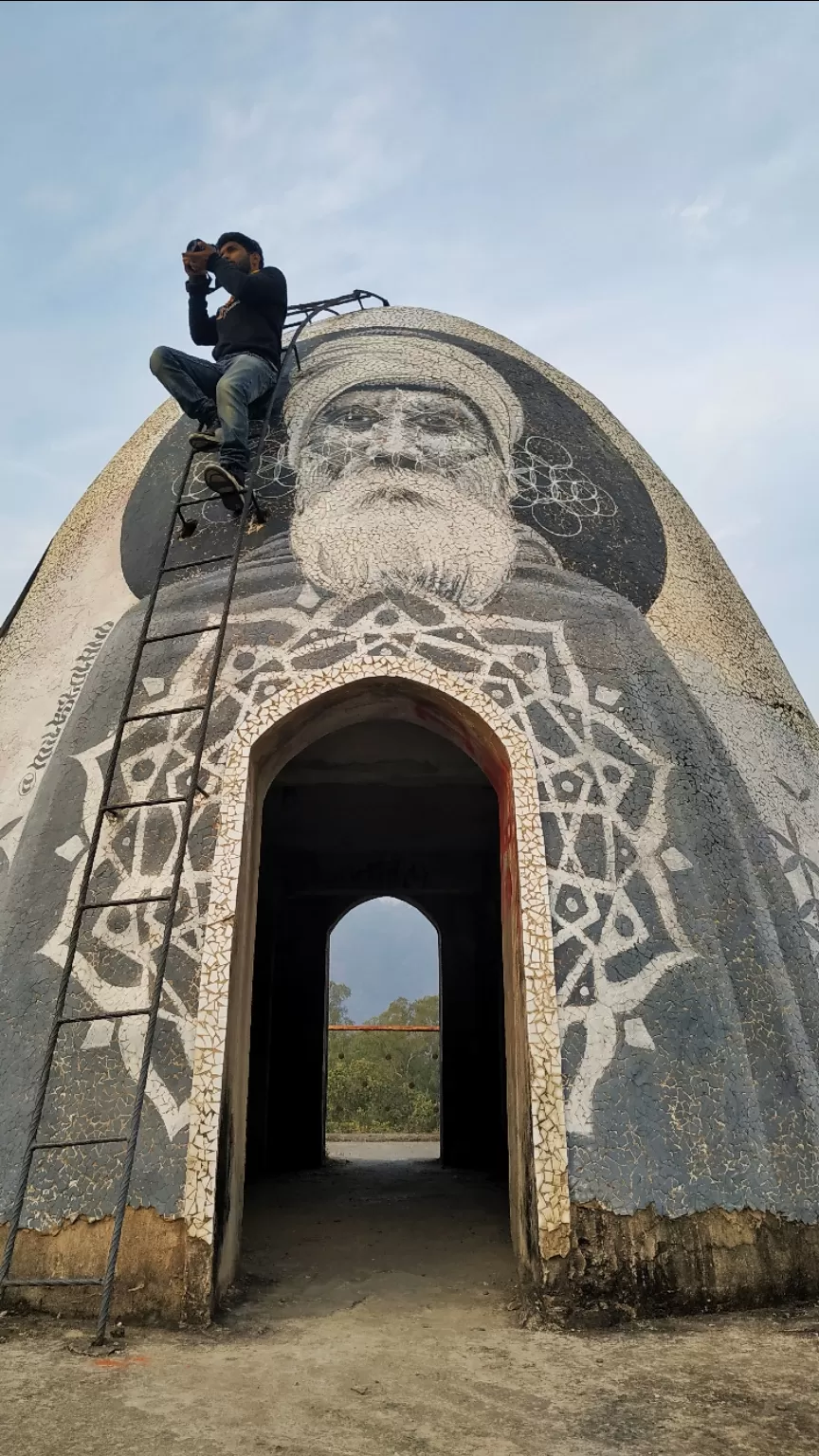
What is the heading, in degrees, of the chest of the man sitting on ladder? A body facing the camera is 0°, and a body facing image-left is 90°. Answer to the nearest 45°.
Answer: approximately 45°

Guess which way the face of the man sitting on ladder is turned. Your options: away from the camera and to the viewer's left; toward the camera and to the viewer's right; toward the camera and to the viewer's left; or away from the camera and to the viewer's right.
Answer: toward the camera and to the viewer's left

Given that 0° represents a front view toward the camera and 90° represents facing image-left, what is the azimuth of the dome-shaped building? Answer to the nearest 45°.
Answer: approximately 0°

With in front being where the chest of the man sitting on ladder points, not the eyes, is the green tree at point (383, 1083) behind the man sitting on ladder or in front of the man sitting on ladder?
behind

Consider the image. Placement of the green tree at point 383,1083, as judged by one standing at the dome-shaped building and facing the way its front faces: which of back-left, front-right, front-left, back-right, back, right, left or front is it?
back
